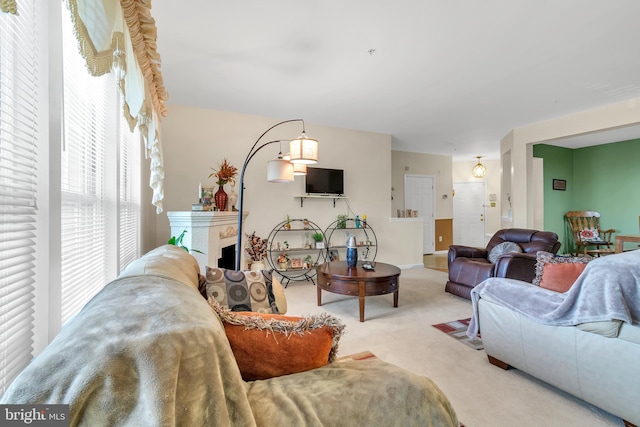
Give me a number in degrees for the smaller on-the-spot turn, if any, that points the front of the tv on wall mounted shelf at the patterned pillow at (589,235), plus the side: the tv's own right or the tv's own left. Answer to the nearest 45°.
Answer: approximately 90° to the tv's own left

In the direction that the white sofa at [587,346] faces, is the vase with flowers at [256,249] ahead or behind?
ahead

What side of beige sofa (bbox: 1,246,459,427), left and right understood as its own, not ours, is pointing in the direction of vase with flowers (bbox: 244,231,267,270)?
left

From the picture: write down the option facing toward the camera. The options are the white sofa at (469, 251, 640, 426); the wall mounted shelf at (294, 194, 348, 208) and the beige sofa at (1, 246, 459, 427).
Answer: the wall mounted shelf

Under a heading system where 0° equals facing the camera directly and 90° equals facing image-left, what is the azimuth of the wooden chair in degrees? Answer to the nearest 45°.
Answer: approximately 315°

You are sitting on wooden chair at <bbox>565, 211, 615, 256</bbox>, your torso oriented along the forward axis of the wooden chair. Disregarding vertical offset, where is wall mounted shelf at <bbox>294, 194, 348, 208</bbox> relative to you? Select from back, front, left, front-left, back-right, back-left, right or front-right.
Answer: right

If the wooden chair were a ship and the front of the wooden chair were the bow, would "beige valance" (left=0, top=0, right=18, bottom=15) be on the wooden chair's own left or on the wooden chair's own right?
on the wooden chair's own right

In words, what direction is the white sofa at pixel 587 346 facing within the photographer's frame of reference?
facing away from the viewer and to the left of the viewer

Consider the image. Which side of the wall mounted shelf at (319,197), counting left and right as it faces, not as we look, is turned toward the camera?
front

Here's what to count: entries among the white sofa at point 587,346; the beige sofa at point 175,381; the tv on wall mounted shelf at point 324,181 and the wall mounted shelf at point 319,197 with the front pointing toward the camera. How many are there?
2

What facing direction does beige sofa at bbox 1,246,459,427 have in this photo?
to the viewer's right

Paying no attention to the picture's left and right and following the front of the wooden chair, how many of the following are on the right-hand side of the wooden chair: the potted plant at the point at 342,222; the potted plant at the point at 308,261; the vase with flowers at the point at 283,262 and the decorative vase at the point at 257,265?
4

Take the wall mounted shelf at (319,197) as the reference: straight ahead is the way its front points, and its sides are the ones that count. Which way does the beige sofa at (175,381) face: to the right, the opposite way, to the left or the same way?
to the left
